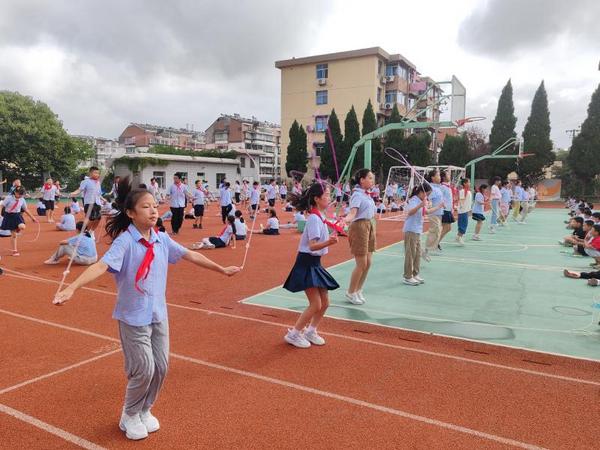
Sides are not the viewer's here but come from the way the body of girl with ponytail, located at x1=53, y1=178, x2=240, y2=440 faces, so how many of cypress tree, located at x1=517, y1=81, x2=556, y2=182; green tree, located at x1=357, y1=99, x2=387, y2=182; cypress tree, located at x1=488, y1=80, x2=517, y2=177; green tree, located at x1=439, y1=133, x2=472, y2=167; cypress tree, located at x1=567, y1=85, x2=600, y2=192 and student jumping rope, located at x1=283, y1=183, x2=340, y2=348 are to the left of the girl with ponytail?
6

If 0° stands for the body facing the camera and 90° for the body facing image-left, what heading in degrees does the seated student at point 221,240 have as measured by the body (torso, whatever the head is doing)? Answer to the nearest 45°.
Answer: approximately 90°

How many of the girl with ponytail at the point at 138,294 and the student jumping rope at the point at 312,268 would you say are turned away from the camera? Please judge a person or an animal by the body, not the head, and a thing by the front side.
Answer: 0

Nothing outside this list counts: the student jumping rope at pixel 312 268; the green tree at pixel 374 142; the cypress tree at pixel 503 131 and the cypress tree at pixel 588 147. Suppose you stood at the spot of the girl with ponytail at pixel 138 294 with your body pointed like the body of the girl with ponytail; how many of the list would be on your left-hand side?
4

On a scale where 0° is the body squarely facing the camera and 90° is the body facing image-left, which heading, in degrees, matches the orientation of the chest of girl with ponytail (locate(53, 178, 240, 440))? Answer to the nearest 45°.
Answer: approximately 315°

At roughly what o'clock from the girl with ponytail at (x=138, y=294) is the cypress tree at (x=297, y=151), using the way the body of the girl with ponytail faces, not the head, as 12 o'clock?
The cypress tree is roughly at 8 o'clock from the girl with ponytail.

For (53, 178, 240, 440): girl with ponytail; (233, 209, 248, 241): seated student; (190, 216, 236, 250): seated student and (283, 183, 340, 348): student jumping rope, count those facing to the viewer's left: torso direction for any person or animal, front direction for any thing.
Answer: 1
